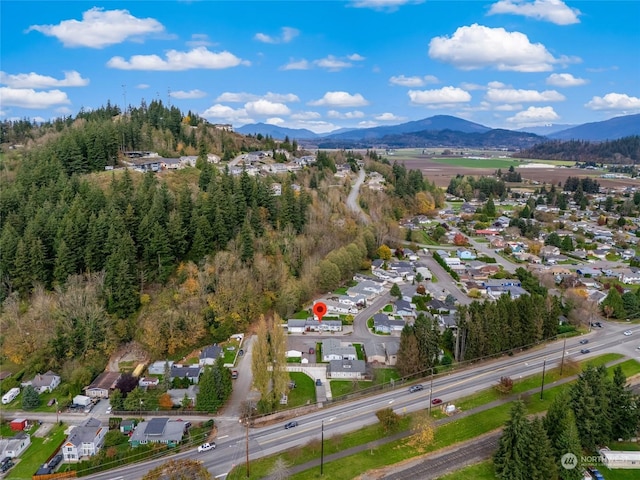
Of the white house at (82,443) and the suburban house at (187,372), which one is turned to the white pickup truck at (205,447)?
the suburban house

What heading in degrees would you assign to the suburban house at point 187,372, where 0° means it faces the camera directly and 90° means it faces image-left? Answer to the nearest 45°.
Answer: approximately 0°

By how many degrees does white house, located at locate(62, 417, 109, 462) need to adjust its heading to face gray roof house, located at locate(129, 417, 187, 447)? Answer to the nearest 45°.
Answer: approximately 135° to its left

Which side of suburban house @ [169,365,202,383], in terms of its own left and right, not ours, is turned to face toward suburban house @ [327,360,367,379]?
left

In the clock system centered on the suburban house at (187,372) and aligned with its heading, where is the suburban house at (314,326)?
the suburban house at (314,326) is roughly at 8 o'clock from the suburban house at (187,372).

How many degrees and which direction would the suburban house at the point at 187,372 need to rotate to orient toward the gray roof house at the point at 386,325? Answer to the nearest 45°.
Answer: approximately 90° to its left

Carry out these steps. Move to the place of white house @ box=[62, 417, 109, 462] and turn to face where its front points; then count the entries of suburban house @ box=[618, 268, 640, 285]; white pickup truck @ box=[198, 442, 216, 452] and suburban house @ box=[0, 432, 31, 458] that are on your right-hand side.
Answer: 1

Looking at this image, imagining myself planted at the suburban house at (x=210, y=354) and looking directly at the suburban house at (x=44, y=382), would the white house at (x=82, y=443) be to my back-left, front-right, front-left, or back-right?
front-left

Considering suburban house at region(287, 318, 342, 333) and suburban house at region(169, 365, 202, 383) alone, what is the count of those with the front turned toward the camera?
2

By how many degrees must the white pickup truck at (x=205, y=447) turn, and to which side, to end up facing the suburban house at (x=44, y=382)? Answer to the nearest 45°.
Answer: approximately 90° to its right

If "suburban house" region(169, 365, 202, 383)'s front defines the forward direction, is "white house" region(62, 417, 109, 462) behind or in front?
in front

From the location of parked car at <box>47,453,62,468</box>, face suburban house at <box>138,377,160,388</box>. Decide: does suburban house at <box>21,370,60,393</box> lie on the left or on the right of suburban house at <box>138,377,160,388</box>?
left

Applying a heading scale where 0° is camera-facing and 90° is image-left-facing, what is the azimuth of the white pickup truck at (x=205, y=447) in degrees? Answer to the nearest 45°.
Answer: approximately 45°
